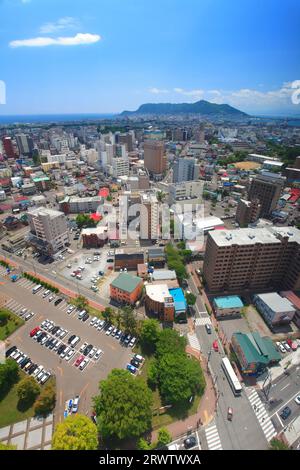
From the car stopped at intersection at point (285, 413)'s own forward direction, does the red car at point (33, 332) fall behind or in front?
in front
